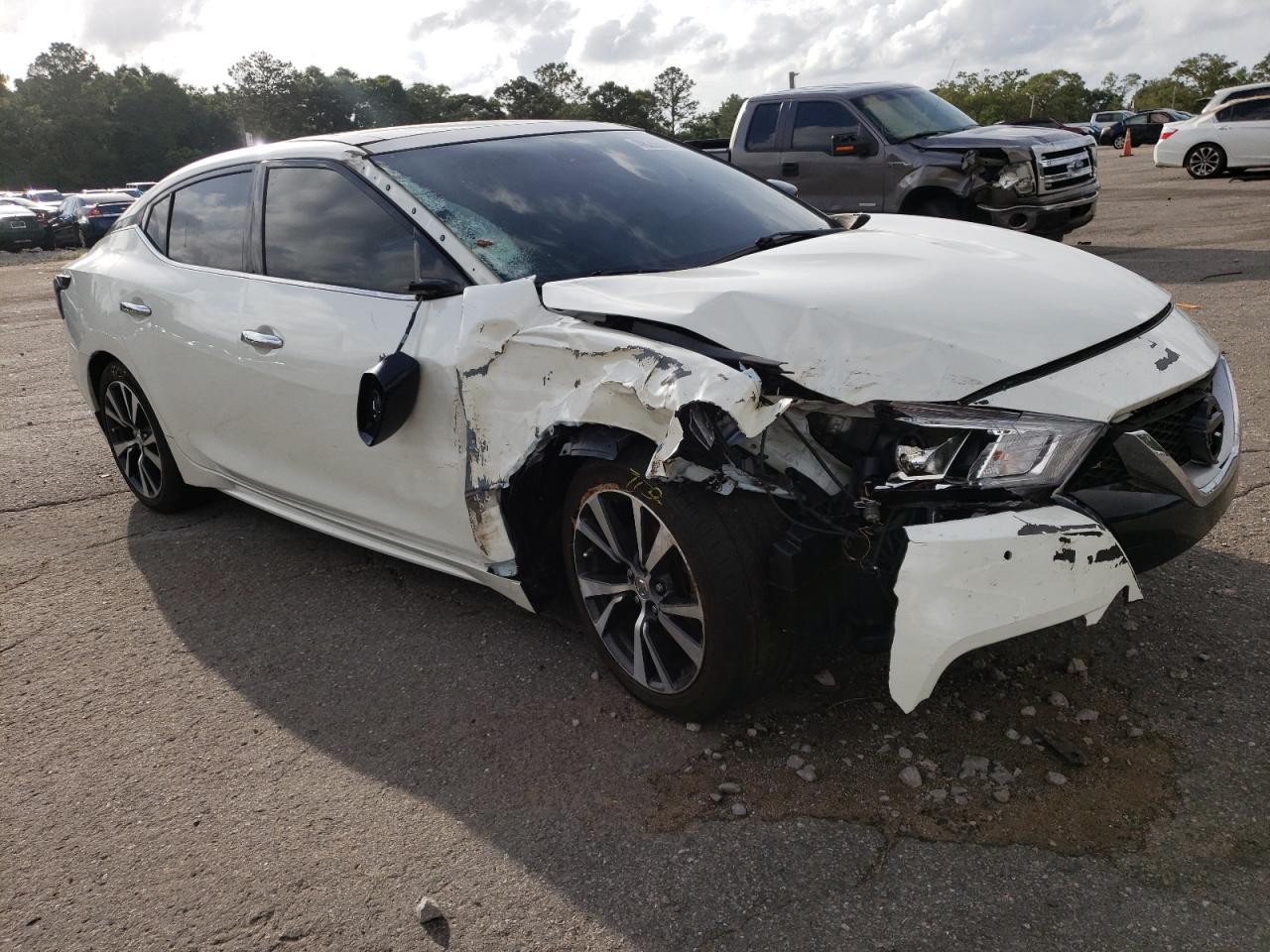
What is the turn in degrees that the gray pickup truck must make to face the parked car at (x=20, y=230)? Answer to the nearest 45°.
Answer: approximately 180°

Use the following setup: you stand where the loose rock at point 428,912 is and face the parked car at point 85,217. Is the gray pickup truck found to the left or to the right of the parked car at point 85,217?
right

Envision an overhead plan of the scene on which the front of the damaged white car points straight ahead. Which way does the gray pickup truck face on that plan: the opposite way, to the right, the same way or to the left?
the same way

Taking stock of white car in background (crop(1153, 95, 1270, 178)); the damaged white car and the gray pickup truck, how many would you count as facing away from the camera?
0

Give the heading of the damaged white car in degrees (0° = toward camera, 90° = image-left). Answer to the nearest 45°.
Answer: approximately 315°

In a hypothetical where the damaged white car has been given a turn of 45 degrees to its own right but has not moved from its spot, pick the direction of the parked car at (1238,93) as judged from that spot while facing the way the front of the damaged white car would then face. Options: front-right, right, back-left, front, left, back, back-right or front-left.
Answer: back-left

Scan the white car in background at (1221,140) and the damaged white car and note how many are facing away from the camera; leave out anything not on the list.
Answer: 0

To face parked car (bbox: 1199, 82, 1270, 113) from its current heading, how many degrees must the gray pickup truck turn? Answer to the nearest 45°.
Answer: approximately 90° to its left

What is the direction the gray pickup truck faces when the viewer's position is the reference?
facing the viewer and to the right of the viewer

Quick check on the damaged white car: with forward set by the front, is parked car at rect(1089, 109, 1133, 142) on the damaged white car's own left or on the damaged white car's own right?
on the damaged white car's own left
